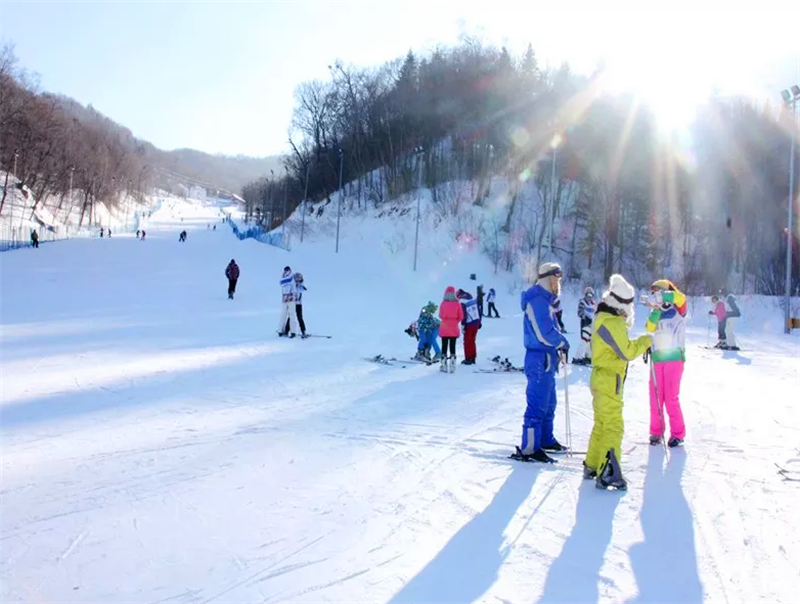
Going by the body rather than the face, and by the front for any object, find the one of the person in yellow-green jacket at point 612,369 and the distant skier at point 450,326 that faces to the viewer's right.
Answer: the person in yellow-green jacket

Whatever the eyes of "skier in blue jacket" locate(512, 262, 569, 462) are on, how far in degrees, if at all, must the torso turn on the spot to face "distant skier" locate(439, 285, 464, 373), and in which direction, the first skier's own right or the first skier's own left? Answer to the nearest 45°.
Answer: approximately 90° to the first skier's own left

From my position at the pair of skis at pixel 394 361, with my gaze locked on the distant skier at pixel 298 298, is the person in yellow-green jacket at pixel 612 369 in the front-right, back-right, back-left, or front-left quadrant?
back-left

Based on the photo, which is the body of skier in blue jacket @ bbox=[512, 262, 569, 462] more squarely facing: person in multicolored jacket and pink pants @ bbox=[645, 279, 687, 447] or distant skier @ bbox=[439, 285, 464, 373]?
the person in multicolored jacket and pink pants

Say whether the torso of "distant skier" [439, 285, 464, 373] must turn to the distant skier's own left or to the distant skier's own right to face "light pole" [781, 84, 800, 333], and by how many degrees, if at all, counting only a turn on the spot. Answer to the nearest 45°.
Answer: approximately 45° to the distant skier's own right

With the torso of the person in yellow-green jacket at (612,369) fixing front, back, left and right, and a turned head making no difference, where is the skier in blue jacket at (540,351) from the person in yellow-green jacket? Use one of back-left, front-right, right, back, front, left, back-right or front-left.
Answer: back-left

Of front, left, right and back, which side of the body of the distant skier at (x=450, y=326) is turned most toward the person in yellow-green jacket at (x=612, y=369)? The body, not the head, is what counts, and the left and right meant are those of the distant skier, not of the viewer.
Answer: back

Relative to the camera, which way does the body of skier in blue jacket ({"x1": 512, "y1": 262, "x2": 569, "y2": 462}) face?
to the viewer's right

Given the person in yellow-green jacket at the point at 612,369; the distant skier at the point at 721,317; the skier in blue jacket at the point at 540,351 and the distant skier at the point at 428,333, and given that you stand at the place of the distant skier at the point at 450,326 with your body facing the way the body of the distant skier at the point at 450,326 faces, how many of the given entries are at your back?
2

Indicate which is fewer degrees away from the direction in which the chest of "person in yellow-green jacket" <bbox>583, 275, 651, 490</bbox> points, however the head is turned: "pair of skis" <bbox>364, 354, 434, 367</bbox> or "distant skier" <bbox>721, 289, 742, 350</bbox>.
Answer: the distant skier

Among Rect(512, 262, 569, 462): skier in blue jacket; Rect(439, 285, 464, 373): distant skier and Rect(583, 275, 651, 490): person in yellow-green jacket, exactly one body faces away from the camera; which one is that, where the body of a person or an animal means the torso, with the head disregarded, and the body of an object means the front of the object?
the distant skier

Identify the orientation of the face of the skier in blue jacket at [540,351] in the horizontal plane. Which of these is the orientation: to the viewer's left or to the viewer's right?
to the viewer's right

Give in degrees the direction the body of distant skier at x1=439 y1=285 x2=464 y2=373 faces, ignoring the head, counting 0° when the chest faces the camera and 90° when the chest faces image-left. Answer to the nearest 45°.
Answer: approximately 180°
